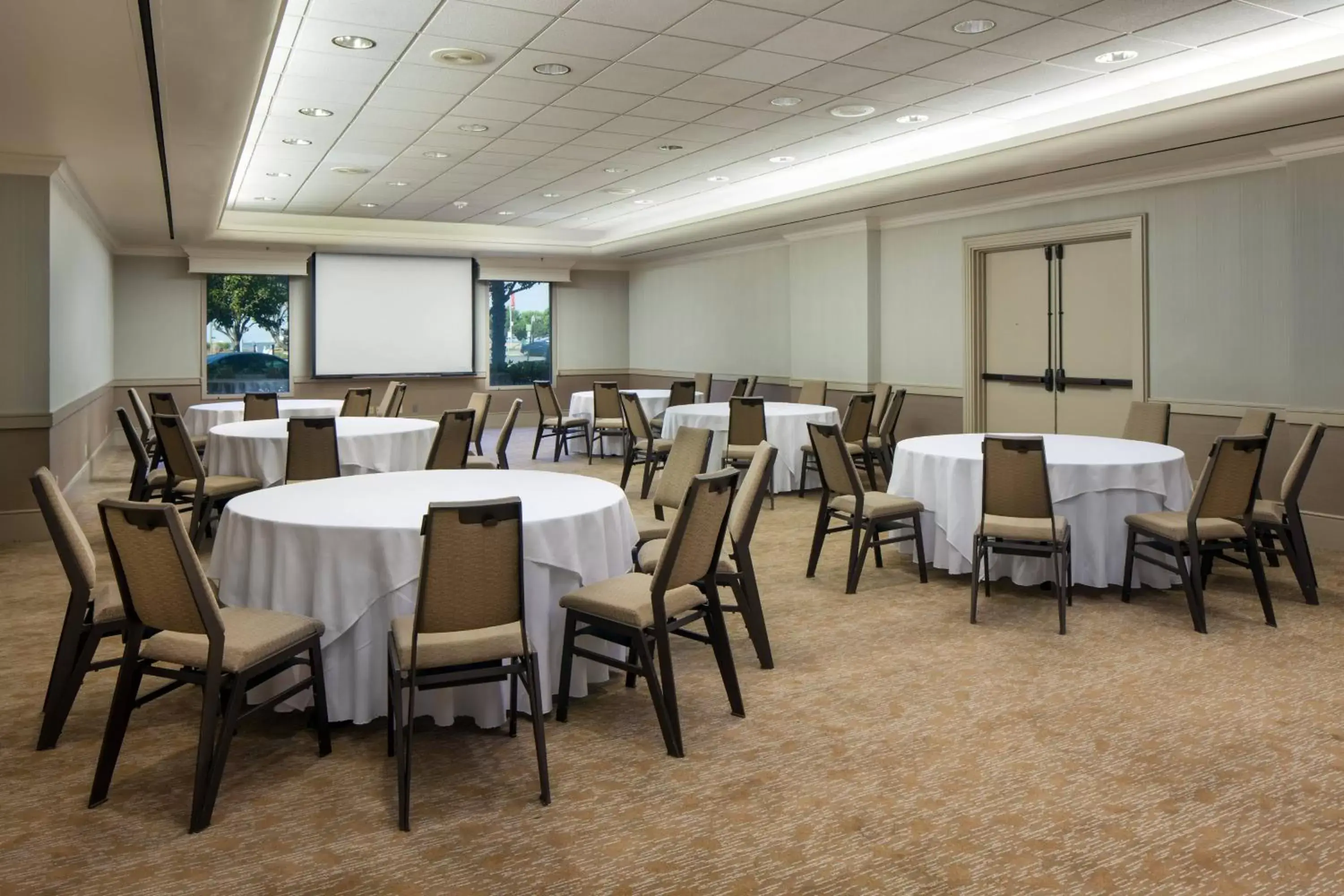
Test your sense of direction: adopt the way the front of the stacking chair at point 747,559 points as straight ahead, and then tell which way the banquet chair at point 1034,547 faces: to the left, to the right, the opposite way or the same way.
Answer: to the right

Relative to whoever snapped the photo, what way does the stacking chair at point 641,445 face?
facing away from the viewer and to the right of the viewer

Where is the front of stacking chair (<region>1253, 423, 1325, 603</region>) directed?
to the viewer's left

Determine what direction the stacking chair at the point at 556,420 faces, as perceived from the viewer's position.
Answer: facing away from the viewer and to the right of the viewer

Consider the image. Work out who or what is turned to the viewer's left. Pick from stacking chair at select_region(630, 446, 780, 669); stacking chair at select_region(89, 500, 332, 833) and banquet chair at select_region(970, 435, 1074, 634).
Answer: stacking chair at select_region(630, 446, 780, 669)

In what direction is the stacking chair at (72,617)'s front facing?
to the viewer's right

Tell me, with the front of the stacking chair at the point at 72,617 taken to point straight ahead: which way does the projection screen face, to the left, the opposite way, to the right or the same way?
to the right

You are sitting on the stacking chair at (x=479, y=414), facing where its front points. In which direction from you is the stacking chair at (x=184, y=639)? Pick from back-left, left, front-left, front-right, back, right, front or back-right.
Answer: front-left

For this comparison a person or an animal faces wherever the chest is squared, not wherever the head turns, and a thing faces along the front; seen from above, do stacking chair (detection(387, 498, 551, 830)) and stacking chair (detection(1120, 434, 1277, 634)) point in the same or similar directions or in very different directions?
same or similar directions

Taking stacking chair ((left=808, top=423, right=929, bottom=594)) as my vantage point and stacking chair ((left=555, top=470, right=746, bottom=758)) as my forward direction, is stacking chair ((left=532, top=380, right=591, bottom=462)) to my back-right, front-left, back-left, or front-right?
back-right

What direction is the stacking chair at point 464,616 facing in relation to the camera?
away from the camera

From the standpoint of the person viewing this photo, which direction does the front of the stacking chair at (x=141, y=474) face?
facing to the right of the viewer

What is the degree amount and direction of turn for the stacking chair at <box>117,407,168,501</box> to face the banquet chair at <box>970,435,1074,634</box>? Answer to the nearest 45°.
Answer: approximately 45° to its right

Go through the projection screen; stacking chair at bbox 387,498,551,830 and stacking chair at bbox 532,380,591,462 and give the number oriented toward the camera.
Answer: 1

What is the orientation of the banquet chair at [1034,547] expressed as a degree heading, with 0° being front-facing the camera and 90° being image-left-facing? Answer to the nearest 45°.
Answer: approximately 180°

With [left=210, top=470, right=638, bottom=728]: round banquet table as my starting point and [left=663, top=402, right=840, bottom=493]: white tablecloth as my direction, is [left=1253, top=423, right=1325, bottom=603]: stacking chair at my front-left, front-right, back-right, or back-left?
front-right
